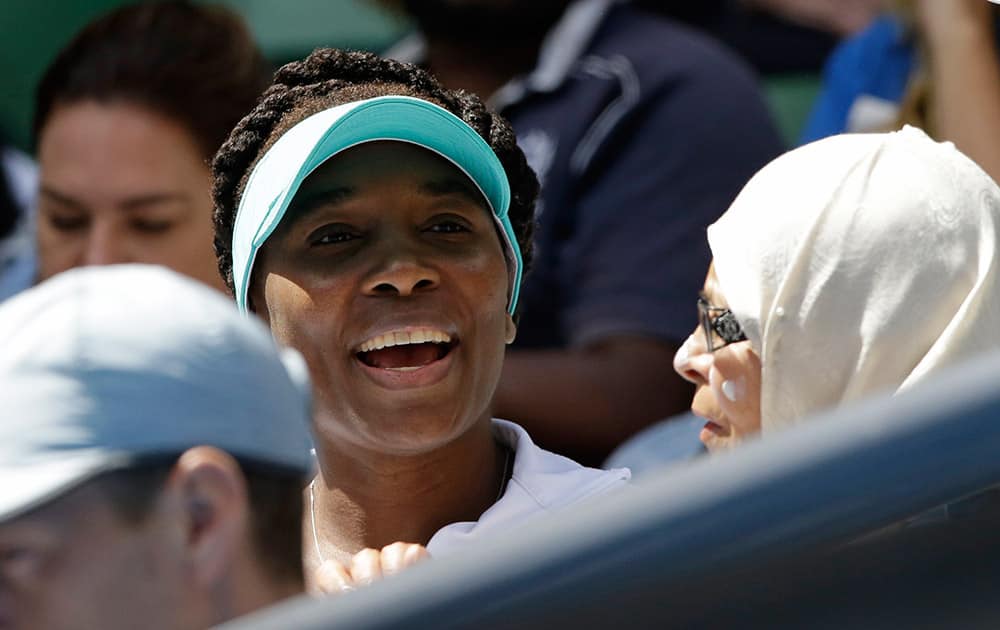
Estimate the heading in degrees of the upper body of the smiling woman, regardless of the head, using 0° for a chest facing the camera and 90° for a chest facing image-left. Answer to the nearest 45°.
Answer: approximately 0°

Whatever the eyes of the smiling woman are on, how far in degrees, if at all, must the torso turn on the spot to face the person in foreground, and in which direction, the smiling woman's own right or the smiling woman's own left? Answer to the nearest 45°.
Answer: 0° — they already face them

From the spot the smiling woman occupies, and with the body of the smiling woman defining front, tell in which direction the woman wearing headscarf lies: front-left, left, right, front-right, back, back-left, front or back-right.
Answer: left

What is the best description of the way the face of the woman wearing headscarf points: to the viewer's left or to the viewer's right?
to the viewer's left

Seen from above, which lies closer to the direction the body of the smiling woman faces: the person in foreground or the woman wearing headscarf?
the person in foreground

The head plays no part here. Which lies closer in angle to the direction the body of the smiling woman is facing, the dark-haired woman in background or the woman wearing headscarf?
the woman wearing headscarf
